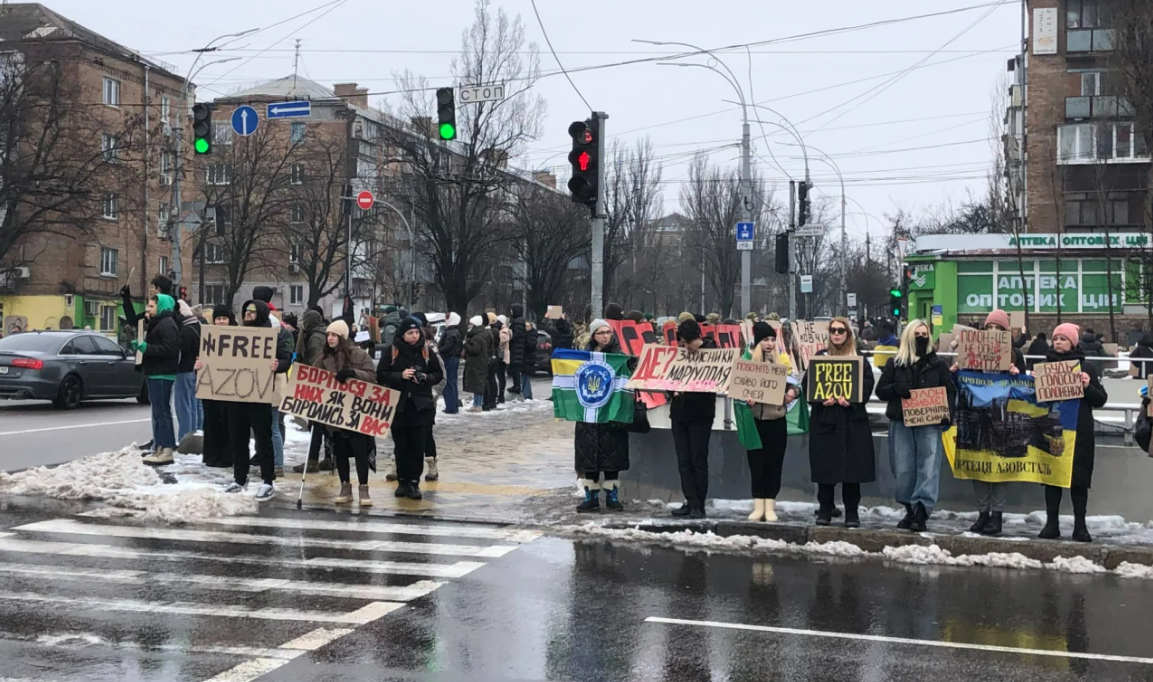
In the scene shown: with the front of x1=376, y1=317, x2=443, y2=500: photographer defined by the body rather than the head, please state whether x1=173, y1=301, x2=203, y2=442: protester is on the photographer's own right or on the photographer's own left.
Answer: on the photographer's own right

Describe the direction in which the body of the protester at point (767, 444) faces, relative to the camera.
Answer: toward the camera

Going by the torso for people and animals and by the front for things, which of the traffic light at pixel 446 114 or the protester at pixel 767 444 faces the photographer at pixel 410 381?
the traffic light

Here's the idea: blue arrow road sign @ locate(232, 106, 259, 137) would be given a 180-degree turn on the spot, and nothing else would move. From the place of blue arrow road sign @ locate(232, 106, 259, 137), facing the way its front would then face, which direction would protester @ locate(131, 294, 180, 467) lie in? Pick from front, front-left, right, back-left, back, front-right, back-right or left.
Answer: back

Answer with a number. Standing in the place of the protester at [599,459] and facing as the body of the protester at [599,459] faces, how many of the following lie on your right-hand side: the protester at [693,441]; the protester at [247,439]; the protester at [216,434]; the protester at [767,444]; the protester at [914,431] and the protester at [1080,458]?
2

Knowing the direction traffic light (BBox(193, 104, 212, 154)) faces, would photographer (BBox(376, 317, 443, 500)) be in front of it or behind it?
in front

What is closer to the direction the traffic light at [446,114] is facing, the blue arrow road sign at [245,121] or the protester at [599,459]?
the protester

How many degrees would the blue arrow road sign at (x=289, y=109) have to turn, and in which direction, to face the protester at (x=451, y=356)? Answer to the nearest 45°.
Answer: approximately 45° to its left

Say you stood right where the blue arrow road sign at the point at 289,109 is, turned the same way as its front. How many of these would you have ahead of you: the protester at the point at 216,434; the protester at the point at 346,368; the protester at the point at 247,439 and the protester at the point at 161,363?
4

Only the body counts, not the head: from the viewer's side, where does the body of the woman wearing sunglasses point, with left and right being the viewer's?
facing the viewer
